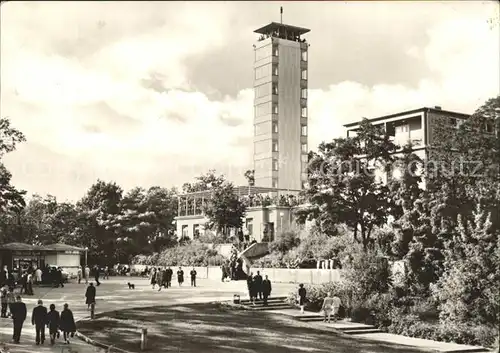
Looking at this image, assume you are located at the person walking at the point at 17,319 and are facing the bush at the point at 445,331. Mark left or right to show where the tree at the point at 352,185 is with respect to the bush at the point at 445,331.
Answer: left

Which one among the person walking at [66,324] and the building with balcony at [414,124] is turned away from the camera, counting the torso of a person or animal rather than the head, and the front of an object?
the person walking

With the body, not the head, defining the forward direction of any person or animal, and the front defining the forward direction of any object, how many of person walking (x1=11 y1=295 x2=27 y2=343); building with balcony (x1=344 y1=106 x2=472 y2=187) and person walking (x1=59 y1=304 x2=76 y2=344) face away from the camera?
2

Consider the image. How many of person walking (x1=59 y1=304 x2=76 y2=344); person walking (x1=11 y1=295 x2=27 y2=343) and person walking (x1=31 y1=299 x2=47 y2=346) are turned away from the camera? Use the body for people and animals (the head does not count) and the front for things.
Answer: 3

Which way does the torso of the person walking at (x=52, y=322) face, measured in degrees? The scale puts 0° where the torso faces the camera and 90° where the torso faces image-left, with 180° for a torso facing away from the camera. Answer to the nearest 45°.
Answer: approximately 180°

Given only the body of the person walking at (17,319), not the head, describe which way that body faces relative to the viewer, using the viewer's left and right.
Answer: facing away from the viewer

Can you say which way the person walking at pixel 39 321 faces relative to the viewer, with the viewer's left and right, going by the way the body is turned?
facing away from the viewer

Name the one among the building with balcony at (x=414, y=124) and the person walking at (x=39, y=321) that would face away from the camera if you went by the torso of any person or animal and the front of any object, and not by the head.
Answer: the person walking

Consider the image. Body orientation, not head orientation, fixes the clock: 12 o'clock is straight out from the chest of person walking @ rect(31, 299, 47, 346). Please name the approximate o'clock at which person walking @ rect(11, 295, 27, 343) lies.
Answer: person walking @ rect(11, 295, 27, 343) is roughly at 10 o'clock from person walking @ rect(31, 299, 47, 346).

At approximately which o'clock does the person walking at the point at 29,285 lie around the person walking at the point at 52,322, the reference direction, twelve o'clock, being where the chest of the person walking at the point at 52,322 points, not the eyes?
the person walking at the point at 29,285 is roughly at 12 o'clock from the person walking at the point at 52,322.

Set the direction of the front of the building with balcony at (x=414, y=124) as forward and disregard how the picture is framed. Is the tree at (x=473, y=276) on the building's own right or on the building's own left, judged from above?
on the building's own left

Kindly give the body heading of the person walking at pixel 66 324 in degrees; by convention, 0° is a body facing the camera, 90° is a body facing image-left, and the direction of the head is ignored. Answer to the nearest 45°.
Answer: approximately 180°

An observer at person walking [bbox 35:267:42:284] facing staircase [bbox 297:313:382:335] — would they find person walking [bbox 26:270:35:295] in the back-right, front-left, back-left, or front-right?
front-right

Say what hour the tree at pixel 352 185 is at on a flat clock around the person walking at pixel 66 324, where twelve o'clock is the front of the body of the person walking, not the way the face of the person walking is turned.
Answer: The tree is roughly at 2 o'clock from the person walking.

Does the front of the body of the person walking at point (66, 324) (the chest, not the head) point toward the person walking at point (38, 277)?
yes

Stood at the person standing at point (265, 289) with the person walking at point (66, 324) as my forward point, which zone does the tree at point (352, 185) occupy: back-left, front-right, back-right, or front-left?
back-left

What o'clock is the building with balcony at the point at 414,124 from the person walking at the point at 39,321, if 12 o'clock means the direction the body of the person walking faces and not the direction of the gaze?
The building with balcony is roughly at 2 o'clock from the person walking.

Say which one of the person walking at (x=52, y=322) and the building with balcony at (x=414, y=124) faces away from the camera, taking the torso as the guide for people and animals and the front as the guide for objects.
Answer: the person walking
